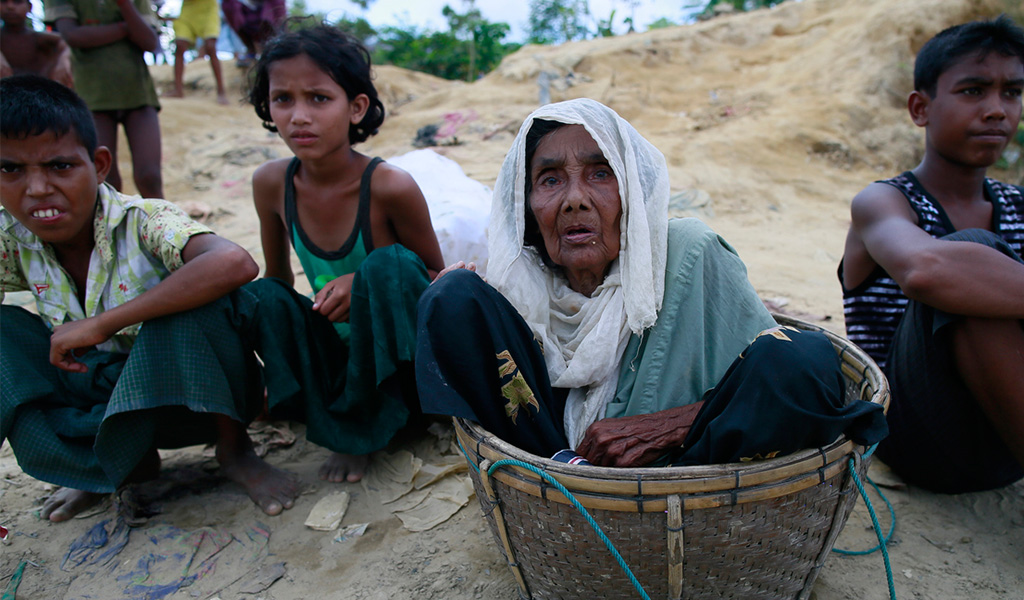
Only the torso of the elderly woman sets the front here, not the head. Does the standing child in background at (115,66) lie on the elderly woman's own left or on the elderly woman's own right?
on the elderly woman's own right

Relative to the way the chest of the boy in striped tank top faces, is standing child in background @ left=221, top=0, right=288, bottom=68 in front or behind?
behind

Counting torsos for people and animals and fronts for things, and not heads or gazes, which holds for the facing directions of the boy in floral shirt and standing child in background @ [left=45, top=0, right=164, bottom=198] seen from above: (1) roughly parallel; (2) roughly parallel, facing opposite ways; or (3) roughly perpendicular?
roughly parallel

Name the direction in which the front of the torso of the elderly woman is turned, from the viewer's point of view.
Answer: toward the camera

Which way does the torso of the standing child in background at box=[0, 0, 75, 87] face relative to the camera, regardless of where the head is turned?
toward the camera

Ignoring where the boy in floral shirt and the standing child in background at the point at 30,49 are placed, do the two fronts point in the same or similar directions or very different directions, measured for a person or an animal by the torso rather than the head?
same or similar directions

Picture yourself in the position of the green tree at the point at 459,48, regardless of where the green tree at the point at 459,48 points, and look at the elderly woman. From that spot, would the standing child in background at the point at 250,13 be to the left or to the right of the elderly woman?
right

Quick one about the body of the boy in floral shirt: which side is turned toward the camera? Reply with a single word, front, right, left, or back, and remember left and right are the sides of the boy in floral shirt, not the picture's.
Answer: front

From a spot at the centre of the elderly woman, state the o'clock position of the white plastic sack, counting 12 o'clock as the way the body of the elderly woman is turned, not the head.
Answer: The white plastic sack is roughly at 5 o'clock from the elderly woman.
